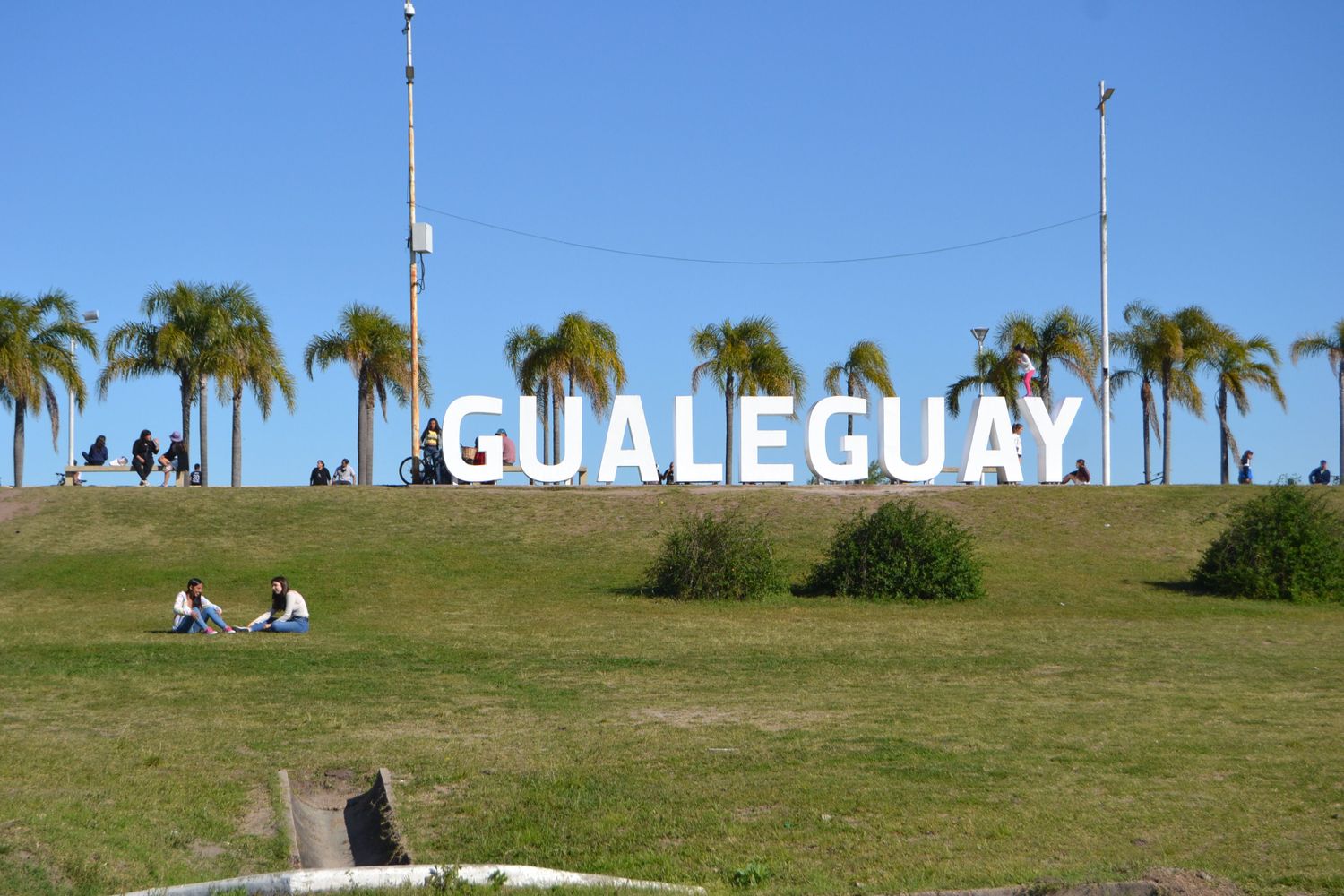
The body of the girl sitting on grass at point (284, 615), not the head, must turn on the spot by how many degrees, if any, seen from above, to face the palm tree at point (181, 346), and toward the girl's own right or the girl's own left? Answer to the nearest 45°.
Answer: approximately 90° to the girl's own right

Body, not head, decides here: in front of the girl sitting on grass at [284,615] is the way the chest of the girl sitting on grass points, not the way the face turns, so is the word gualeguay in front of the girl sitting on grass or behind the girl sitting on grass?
behind

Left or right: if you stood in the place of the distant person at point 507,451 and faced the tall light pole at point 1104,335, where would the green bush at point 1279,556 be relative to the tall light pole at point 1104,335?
right

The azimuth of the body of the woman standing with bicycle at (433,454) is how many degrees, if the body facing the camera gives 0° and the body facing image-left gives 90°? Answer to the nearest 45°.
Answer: approximately 0°

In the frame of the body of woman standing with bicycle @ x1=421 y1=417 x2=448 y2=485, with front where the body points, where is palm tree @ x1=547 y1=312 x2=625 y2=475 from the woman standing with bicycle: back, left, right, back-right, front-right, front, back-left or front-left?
back-left

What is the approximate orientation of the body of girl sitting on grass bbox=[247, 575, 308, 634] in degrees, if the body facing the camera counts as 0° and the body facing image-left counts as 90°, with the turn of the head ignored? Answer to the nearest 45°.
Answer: approximately 90°

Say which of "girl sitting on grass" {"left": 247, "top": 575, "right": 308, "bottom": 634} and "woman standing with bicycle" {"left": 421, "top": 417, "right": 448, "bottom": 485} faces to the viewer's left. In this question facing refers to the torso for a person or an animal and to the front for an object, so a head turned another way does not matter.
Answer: the girl sitting on grass

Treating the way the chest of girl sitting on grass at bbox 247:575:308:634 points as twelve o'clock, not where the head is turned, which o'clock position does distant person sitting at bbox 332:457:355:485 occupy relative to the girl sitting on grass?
The distant person sitting is roughly at 3 o'clock from the girl sitting on grass.

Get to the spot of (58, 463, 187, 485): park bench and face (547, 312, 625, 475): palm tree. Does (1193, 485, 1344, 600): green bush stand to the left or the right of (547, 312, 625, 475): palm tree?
right

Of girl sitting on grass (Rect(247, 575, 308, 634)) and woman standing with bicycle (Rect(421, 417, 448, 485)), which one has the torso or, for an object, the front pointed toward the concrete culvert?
the woman standing with bicycle

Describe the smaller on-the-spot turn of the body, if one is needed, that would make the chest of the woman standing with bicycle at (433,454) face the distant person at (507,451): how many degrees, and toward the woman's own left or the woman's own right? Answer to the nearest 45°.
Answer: approximately 90° to the woman's own left

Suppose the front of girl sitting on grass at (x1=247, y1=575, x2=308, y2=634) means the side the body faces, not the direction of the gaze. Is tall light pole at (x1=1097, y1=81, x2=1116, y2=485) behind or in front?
behind

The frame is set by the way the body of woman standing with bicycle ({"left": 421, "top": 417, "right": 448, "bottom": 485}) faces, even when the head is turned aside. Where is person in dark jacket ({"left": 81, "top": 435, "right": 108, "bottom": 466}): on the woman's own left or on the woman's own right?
on the woman's own right

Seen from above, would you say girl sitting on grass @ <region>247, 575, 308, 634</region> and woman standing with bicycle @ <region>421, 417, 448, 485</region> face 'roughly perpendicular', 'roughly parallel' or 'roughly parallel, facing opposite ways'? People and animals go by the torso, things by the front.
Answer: roughly perpendicular
